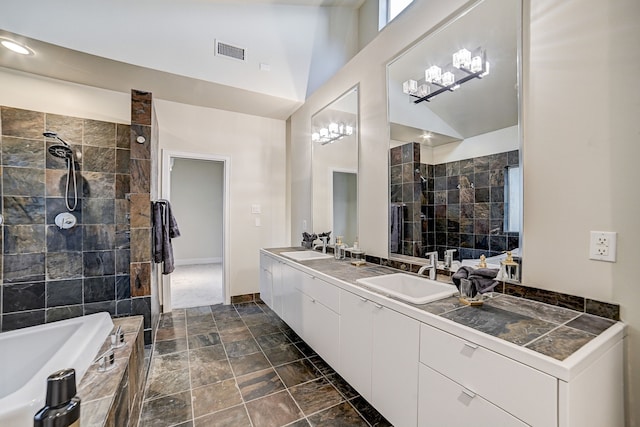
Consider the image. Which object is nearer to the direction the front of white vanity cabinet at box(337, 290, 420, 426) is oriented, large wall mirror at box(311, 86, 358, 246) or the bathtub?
the bathtub

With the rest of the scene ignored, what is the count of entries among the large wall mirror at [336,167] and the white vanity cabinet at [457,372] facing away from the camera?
0

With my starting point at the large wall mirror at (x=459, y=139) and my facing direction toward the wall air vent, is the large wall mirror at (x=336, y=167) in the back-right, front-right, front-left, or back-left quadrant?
front-right

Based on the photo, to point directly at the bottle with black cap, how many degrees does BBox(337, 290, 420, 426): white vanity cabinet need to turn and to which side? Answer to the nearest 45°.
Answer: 0° — it already faces it

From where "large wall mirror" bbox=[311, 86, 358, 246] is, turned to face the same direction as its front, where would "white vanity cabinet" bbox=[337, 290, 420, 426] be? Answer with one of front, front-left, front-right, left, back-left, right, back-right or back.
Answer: front-left

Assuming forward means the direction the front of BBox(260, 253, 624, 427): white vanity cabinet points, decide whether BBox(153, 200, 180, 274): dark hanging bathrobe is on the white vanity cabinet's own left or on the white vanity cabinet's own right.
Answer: on the white vanity cabinet's own right

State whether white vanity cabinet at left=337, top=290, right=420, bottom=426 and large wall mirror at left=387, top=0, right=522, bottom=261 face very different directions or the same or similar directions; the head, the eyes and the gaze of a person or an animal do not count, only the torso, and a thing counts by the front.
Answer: same or similar directions

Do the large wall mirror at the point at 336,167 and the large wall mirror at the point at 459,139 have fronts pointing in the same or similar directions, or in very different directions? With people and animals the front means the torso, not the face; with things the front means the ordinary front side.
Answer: same or similar directions

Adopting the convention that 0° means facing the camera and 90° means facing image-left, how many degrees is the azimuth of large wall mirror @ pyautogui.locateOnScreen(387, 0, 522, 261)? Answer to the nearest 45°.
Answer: approximately 45°

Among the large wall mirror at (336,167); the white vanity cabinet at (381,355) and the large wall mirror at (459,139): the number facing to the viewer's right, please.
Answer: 0

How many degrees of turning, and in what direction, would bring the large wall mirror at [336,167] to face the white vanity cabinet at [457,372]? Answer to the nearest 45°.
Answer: approximately 45° to its left

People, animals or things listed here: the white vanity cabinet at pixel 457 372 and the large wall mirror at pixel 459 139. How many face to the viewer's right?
0

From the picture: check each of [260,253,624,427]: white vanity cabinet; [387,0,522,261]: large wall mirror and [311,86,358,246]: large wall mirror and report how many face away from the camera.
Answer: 0

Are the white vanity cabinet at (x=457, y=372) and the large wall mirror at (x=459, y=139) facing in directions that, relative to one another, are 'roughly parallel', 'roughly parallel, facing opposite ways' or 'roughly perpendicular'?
roughly parallel

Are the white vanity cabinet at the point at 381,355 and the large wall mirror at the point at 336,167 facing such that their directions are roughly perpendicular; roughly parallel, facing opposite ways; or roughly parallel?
roughly parallel
